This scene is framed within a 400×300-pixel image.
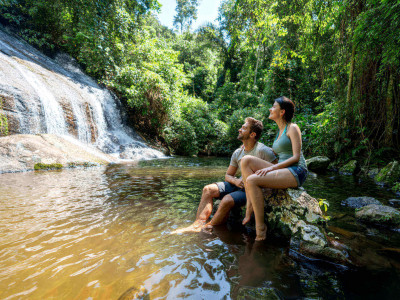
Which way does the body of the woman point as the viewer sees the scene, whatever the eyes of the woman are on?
to the viewer's left

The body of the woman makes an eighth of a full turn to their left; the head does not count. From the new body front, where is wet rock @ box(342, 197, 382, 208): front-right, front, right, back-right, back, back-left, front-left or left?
back

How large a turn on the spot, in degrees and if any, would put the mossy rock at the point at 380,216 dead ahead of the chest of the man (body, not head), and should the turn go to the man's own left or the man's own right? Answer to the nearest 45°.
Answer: approximately 135° to the man's own left

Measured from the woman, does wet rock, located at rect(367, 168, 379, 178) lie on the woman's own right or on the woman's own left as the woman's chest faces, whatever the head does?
on the woman's own right

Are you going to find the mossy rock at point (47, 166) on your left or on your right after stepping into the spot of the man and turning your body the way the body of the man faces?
on your right

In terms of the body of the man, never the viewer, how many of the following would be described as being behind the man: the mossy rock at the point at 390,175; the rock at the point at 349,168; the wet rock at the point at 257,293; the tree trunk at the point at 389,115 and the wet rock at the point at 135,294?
3

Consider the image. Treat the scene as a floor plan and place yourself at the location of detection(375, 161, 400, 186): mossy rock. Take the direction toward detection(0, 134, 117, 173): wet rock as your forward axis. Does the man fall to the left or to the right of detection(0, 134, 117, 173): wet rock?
left

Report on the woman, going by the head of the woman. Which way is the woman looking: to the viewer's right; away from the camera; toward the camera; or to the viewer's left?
to the viewer's left

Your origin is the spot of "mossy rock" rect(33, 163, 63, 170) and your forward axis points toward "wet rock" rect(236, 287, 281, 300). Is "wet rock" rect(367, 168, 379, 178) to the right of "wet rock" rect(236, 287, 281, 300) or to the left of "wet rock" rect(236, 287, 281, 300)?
left

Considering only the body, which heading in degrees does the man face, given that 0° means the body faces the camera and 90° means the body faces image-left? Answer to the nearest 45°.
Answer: approximately 45°

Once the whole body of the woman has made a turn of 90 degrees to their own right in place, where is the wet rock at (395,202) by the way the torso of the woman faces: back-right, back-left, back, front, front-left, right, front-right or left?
front-right

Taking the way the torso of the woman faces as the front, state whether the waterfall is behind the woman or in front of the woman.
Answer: in front

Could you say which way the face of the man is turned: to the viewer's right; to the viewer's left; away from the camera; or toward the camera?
to the viewer's left

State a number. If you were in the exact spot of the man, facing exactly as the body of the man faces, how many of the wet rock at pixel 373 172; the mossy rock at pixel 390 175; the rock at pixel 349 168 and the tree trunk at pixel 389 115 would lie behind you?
4

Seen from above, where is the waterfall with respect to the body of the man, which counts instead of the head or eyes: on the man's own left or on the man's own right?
on the man's own right

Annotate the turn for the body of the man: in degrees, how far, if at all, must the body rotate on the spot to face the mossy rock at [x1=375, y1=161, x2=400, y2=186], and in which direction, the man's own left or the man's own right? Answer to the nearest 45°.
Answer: approximately 180°

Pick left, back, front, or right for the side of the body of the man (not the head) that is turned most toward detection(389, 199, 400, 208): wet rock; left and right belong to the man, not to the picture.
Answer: back
